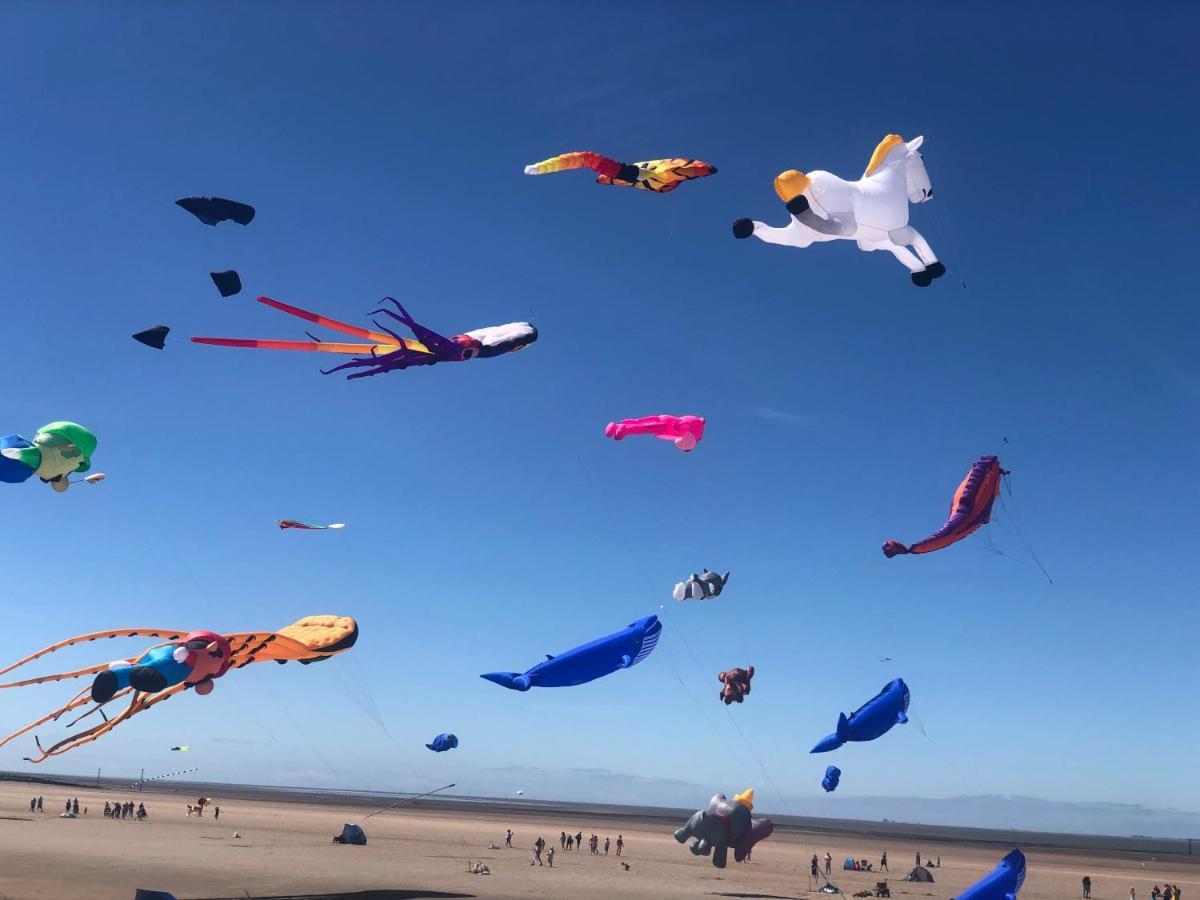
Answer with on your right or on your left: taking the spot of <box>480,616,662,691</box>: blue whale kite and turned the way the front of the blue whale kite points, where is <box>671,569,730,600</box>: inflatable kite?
on your left

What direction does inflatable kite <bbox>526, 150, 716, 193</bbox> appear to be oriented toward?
to the viewer's right

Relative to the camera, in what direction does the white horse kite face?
facing to the right of the viewer

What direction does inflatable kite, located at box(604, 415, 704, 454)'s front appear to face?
to the viewer's right

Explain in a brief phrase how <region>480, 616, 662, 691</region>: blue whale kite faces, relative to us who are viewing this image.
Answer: facing to the right of the viewer

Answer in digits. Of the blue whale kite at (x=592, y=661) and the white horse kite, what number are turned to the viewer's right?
2

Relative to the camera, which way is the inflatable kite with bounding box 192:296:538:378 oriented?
to the viewer's right

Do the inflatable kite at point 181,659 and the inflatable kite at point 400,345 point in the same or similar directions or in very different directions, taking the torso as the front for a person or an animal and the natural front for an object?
same or similar directions

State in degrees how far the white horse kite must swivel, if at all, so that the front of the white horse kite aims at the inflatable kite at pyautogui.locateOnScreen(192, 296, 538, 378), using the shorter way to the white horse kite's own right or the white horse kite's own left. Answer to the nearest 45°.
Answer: approximately 180°

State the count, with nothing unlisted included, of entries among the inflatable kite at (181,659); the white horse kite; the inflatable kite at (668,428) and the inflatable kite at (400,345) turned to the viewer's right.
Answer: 4

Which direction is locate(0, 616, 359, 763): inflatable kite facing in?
to the viewer's right

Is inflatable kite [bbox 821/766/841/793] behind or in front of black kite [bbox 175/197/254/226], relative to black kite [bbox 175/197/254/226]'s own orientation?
in front

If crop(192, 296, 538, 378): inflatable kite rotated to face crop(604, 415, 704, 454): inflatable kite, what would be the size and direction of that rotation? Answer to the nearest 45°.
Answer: approximately 45° to its left
